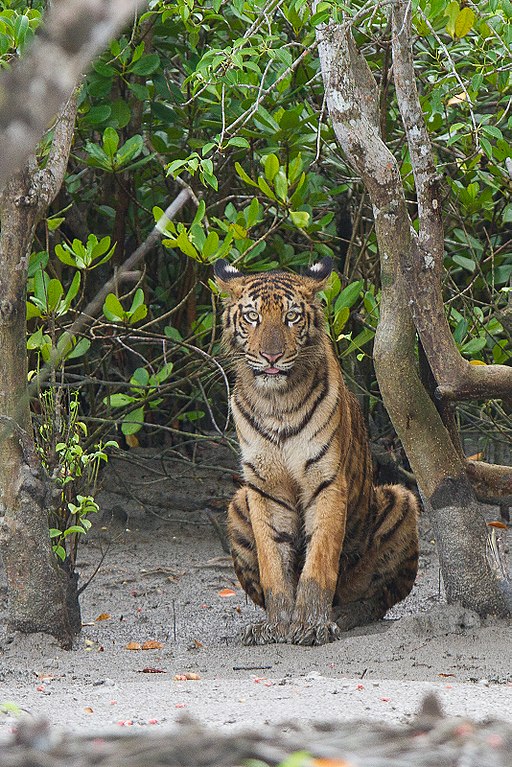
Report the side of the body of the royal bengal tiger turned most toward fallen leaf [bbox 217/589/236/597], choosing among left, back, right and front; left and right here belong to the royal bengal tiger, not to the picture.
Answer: right

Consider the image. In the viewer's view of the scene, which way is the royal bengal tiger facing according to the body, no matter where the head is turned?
toward the camera

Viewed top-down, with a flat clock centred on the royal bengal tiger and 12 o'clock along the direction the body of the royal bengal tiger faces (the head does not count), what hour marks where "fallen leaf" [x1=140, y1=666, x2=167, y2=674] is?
The fallen leaf is roughly at 1 o'clock from the royal bengal tiger.

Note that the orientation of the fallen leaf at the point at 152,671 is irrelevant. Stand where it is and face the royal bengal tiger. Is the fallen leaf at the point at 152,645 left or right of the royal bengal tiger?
left
